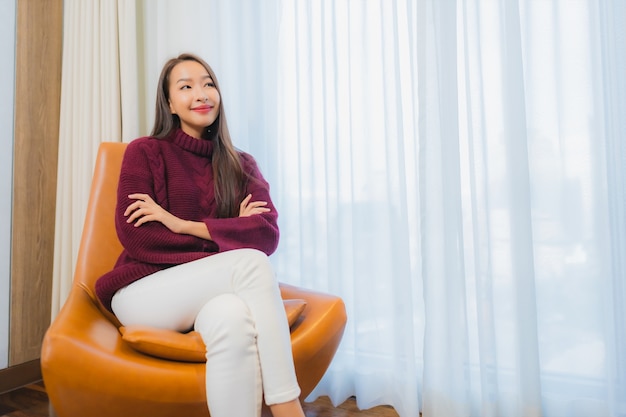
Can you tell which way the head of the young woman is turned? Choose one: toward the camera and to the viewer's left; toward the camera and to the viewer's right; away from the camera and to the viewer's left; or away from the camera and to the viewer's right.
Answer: toward the camera and to the viewer's right

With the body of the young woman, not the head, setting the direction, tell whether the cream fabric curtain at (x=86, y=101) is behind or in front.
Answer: behind

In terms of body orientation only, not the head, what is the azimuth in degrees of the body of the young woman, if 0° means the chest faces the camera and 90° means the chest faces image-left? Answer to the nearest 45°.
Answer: approximately 315°
